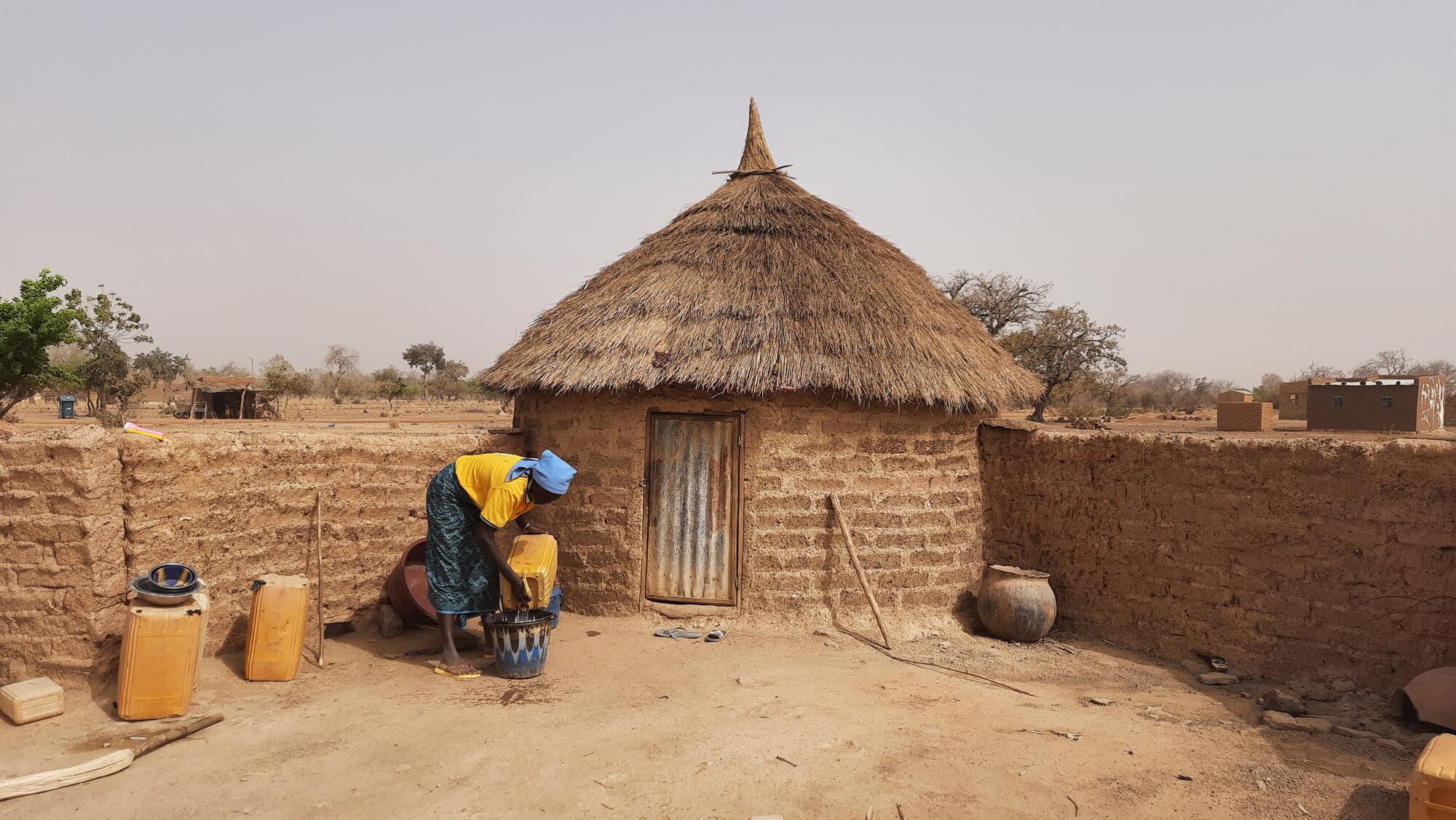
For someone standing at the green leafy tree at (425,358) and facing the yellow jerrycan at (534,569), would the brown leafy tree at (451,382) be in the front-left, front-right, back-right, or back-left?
front-left

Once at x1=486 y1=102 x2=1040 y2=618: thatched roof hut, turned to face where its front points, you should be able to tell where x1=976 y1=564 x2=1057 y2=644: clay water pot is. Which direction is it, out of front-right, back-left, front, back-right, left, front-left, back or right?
left

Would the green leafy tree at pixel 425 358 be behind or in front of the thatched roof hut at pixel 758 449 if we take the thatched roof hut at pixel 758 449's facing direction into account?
behind

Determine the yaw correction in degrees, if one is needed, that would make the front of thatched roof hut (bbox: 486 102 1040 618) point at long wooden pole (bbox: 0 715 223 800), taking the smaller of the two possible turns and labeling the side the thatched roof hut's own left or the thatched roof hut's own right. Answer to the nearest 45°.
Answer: approximately 45° to the thatched roof hut's own right

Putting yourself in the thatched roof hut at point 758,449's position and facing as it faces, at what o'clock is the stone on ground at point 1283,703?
The stone on ground is roughly at 10 o'clock from the thatched roof hut.

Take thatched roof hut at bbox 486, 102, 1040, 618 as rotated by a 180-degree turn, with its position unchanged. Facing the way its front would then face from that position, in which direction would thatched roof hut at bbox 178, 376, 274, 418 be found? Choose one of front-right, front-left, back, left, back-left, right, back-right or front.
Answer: front-left

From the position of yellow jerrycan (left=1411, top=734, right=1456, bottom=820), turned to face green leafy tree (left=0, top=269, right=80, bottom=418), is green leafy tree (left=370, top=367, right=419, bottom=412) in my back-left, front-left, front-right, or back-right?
front-right

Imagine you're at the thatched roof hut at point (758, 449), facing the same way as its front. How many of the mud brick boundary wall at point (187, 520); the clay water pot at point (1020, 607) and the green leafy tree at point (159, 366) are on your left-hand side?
1

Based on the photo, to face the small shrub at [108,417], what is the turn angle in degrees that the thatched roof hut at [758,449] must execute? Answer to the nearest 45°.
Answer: approximately 135° to its right

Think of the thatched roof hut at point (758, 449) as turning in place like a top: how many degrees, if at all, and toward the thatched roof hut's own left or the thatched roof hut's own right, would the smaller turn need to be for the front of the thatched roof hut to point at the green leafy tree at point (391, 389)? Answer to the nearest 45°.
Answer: approximately 135° to the thatched roof hut's own right

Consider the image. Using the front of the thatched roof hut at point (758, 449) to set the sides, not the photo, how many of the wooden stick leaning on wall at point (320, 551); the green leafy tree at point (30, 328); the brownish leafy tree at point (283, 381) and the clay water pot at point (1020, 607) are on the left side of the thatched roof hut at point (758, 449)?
1

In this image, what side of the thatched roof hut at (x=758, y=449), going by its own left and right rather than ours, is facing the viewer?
front

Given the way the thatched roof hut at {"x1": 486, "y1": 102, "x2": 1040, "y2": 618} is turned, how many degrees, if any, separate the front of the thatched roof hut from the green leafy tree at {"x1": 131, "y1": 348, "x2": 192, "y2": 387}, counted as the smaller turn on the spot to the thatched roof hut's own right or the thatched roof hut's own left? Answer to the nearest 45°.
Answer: approximately 135° to the thatched roof hut's own right

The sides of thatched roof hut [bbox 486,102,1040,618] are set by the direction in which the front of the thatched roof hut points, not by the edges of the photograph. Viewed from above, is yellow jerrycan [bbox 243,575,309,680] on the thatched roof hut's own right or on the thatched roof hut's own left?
on the thatched roof hut's own right

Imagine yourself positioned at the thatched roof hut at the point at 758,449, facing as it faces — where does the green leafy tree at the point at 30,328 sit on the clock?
The green leafy tree is roughly at 4 o'clock from the thatched roof hut.

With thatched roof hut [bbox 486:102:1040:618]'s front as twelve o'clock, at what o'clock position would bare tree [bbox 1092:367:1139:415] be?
The bare tree is roughly at 7 o'clock from the thatched roof hut.
